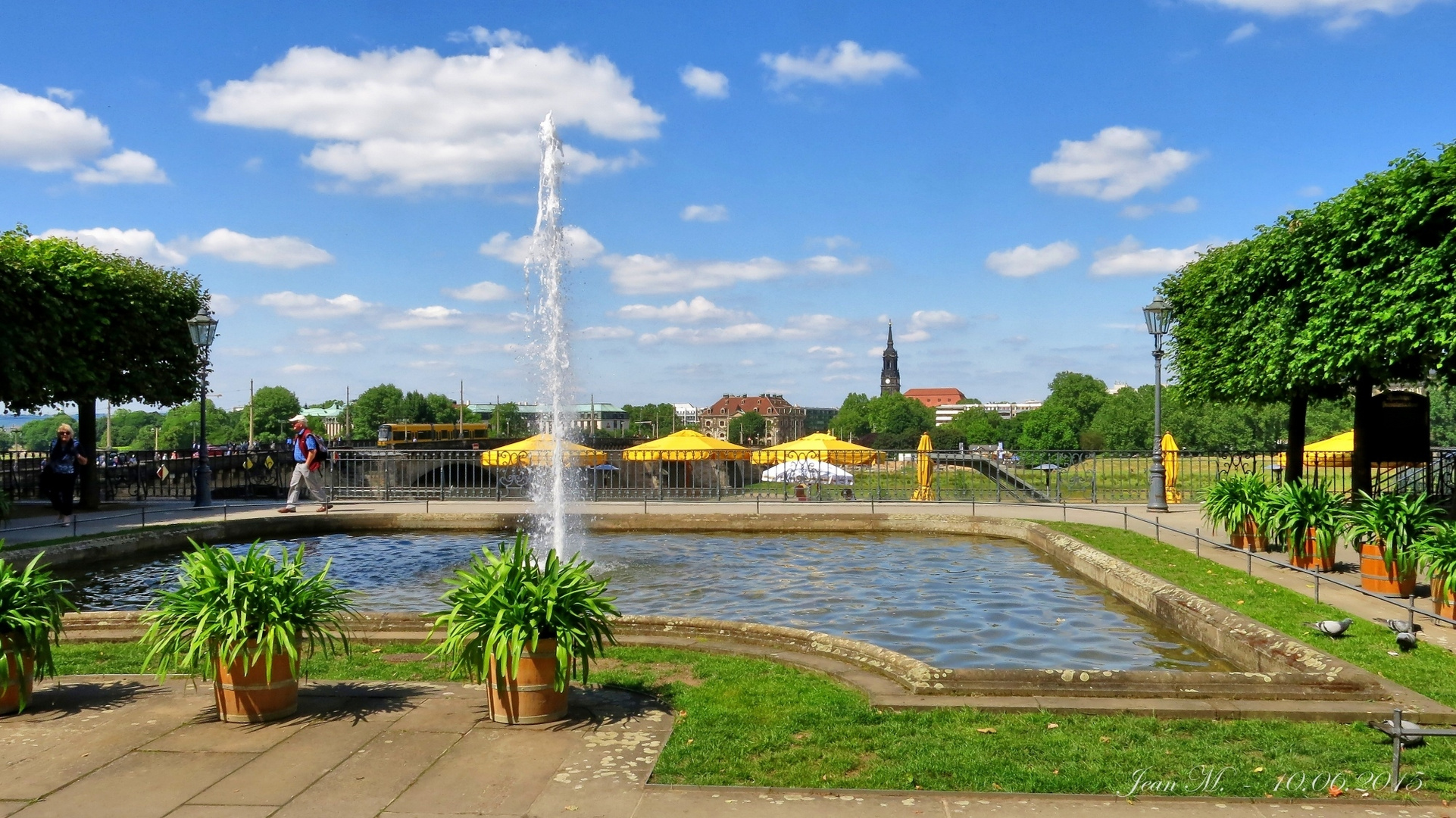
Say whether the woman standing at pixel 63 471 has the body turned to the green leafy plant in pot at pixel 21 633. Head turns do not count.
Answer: yes

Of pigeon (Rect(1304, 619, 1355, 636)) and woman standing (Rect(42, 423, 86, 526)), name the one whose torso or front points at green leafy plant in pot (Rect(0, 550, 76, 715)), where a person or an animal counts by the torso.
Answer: the woman standing

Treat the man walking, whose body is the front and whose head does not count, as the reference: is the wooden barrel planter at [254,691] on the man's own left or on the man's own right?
on the man's own left

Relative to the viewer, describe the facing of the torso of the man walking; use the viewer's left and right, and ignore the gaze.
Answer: facing to the left of the viewer

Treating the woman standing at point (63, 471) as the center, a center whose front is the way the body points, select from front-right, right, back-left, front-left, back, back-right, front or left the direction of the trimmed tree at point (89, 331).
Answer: back
